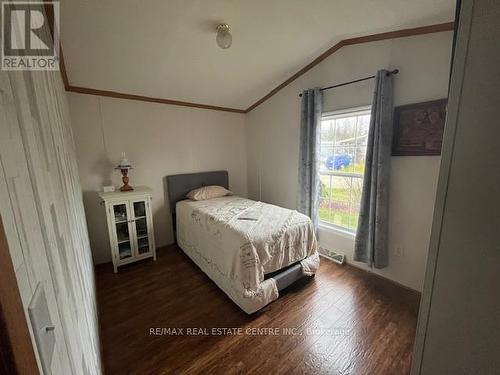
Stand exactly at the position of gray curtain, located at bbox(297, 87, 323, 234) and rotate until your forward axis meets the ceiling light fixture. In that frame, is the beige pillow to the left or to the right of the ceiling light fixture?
right

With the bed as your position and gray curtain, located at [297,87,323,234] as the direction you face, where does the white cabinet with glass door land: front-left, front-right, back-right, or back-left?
back-left

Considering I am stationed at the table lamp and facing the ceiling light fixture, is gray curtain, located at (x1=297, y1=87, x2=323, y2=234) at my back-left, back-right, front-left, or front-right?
front-left

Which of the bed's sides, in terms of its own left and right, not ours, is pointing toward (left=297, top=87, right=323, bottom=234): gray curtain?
left

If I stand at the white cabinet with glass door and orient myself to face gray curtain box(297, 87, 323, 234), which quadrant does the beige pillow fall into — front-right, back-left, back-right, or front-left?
front-left

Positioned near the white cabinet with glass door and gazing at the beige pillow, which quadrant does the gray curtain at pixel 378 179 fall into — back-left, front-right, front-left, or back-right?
front-right

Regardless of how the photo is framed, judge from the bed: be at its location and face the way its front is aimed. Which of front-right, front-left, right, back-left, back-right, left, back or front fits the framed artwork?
front-left

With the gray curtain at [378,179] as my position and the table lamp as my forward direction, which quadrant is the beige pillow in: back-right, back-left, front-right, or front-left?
front-right

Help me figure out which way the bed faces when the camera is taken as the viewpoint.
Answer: facing the viewer and to the right of the viewer

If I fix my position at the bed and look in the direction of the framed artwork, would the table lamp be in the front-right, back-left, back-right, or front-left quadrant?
back-left
